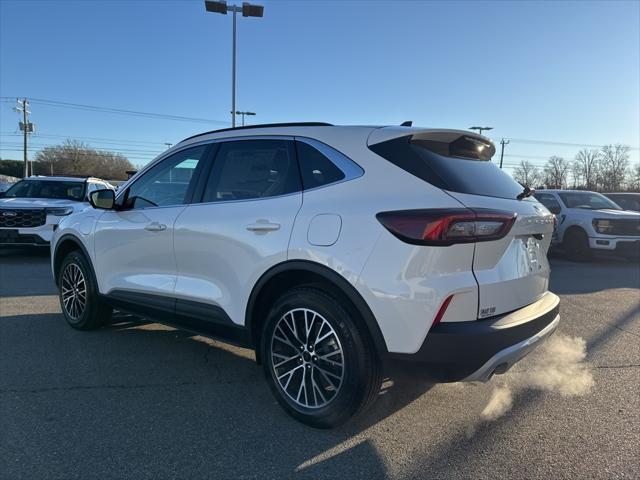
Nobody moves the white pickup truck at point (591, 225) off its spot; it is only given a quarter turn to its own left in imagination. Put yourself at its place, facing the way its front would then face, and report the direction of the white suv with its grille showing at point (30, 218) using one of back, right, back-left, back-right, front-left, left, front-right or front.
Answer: back

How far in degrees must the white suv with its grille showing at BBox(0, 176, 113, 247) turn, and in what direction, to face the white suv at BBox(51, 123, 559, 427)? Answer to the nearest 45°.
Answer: approximately 45° to its left

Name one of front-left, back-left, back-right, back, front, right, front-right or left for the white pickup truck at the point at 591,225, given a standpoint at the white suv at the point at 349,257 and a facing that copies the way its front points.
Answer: right

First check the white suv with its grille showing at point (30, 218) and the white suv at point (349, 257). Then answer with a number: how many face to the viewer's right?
0

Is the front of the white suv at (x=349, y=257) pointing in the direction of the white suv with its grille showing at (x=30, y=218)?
yes

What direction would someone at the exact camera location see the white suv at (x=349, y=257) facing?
facing away from the viewer and to the left of the viewer

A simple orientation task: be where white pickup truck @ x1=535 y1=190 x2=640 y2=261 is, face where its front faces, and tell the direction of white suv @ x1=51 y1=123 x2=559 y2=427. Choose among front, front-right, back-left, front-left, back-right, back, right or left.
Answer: front-right

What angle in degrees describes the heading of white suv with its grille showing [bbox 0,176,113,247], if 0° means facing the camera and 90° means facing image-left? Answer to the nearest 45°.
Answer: approximately 45°
